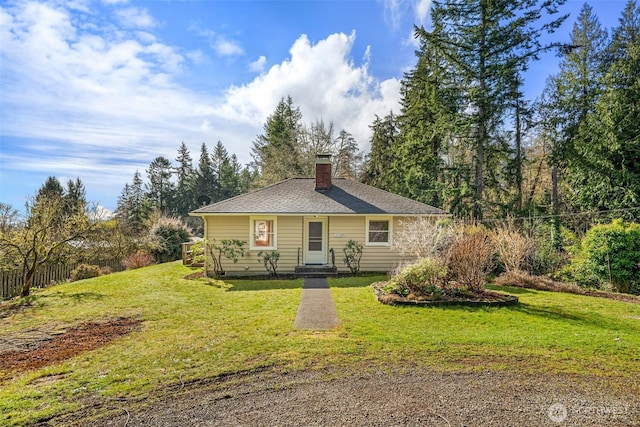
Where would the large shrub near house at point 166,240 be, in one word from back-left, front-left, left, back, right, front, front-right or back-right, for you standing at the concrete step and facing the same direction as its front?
back-right

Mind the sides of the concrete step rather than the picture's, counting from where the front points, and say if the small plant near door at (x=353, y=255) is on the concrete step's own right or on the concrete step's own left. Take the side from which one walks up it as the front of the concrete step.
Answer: on the concrete step's own left

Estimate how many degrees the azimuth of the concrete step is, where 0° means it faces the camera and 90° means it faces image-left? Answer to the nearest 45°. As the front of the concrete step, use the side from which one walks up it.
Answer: approximately 0°

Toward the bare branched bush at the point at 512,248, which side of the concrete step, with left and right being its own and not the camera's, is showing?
left

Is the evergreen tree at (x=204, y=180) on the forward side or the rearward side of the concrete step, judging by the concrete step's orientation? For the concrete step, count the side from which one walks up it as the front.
on the rearward side

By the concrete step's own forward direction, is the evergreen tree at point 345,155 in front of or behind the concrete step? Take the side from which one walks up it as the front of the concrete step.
behind

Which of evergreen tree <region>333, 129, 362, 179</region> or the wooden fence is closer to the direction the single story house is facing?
the wooden fence

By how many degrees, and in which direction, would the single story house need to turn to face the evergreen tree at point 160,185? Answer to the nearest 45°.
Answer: approximately 135° to its right

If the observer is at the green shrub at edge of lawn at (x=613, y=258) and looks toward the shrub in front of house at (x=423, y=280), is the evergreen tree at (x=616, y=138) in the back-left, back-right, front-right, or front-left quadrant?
back-right

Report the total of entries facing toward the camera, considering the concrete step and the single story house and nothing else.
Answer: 2

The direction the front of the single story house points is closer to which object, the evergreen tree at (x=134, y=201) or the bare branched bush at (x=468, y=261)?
the bare branched bush

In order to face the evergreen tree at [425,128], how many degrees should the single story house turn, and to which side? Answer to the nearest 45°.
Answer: approximately 135° to its left

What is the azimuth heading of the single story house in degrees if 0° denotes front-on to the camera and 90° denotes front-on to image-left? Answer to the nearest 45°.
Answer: approximately 0°
